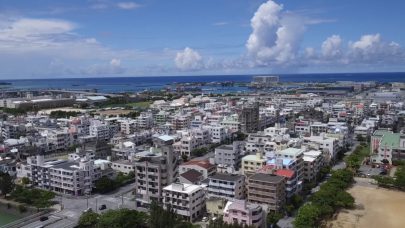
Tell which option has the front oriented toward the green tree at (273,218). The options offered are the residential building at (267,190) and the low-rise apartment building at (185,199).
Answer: the residential building

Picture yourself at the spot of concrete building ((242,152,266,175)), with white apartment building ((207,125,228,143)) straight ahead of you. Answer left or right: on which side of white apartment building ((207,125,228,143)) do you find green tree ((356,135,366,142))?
right

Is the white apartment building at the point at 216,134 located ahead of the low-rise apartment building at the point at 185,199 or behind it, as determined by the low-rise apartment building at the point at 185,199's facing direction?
behind

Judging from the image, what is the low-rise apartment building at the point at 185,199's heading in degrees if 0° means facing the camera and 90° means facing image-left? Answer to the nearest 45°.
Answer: approximately 45°

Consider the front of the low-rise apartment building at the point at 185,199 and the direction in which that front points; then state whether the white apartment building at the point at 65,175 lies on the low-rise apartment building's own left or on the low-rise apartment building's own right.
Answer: on the low-rise apartment building's own right

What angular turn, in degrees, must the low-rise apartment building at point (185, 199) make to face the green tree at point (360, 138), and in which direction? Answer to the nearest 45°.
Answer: approximately 180°

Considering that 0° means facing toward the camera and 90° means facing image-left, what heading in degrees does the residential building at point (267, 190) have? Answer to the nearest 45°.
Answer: approximately 0°

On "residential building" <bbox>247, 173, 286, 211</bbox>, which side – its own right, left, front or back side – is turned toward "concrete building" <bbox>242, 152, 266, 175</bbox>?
back

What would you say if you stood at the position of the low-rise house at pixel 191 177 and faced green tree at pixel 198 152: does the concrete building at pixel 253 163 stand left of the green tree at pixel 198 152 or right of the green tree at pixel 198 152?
right

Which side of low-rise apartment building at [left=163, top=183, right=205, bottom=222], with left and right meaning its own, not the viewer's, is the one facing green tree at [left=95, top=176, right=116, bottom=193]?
right

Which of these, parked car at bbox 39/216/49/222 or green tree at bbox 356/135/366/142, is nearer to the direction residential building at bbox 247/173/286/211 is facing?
the parked car

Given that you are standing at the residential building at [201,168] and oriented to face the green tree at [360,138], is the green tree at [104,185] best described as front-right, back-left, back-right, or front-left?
back-left
